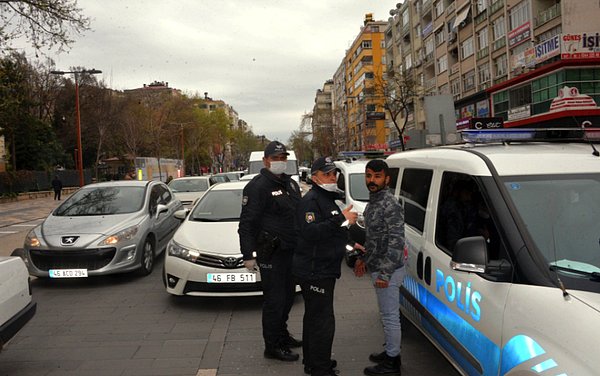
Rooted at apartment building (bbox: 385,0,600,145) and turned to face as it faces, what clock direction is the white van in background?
The white van in background is roughly at 12 o'clock from the apartment building.

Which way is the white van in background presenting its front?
toward the camera

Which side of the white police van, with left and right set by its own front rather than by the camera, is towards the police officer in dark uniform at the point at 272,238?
right

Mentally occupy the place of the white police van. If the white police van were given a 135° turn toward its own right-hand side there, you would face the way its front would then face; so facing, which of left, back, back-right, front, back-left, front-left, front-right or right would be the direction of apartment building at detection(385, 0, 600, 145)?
right

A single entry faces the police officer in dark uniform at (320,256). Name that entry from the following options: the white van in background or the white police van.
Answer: the white van in background

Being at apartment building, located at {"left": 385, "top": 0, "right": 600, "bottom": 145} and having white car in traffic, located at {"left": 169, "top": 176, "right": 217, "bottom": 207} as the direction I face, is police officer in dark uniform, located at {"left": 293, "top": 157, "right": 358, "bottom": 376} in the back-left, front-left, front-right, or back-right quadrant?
front-left

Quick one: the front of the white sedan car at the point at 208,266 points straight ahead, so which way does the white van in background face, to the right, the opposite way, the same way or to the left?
the same way

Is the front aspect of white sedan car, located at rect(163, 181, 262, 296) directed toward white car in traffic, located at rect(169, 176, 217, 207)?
no

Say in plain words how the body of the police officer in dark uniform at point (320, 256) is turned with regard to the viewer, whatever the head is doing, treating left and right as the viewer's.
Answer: facing the viewer and to the right of the viewer

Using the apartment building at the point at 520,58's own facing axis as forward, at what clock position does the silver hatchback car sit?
The silver hatchback car is roughly at 11 o'clock from the apartment building.

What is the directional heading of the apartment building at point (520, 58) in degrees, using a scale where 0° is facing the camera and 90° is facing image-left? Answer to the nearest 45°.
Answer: approximately 45°

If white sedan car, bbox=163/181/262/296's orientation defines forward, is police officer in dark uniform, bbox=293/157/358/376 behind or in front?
in front

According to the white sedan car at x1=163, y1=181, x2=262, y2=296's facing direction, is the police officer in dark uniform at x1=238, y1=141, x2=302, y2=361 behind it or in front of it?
in front

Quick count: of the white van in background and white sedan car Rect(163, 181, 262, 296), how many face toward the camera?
2

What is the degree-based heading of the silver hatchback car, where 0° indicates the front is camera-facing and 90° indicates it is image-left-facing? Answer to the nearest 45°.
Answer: approximately 45°

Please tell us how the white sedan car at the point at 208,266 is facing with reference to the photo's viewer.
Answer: facing the viewer
